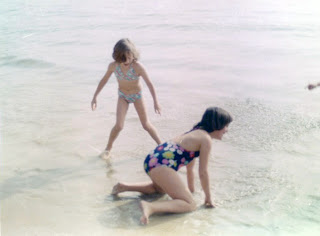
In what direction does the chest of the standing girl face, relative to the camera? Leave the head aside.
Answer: toward the camera
